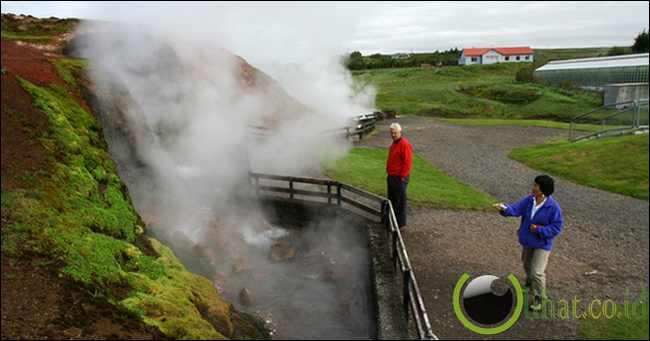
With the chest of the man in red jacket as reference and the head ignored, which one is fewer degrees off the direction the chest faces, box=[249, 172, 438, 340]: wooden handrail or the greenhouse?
the wooden handrail

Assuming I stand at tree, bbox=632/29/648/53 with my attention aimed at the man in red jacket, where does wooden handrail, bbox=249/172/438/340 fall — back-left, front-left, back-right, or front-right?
front-left

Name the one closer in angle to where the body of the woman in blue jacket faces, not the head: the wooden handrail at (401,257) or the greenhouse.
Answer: the wooden handrail

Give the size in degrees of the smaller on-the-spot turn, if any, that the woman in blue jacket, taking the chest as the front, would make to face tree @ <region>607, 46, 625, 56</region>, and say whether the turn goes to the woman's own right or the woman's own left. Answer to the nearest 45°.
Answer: approximately 135° to the woman's own right

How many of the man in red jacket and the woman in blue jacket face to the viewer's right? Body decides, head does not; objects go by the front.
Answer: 0

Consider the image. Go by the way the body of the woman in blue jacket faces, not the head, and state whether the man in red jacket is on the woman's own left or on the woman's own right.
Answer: on the woman's own right

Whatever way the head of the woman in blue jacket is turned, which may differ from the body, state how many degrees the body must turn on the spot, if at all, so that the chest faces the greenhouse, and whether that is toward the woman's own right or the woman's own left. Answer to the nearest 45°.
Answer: approximately 135° to the woman's own right

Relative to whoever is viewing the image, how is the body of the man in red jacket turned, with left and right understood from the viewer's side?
facing the viewer and to the left of the viewer

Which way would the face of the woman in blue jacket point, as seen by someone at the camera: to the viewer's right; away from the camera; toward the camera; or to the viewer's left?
to the viewer's left

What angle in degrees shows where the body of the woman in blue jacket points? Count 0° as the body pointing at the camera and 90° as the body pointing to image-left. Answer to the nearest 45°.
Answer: approximately 45°
